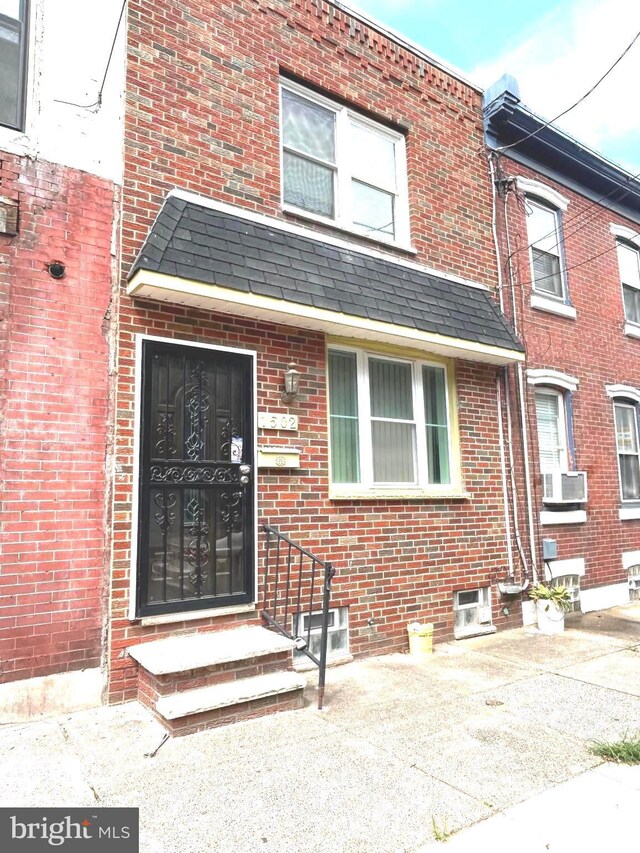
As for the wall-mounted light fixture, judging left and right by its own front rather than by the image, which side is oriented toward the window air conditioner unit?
left

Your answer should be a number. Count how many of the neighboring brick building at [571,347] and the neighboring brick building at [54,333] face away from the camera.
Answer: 0

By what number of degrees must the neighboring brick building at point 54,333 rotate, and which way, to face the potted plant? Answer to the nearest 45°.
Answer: approximately 45° to its left

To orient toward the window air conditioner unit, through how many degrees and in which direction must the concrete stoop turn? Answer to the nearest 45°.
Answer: approximately 90° to its left

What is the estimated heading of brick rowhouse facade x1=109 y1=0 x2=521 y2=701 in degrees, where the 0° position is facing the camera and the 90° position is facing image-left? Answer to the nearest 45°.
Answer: approximately 315°

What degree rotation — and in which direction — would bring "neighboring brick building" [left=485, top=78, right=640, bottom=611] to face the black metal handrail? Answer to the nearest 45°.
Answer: approximately 90° to its right
